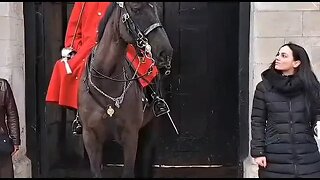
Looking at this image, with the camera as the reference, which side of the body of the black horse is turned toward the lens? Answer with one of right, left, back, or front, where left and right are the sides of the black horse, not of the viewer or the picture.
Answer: front

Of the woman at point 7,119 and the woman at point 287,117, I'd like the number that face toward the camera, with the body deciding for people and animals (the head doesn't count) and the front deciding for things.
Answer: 2

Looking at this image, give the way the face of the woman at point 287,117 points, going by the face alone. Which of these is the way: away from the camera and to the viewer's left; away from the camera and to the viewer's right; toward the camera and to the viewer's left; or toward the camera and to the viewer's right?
toward the camera and to the viewer's left

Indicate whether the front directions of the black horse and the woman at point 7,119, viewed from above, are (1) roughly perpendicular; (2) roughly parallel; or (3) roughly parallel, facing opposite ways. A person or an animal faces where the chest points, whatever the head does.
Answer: roughly parallel

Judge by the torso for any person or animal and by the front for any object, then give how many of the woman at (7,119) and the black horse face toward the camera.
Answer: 2

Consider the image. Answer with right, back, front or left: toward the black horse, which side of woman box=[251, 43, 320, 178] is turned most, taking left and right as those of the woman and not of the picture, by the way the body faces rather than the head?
right

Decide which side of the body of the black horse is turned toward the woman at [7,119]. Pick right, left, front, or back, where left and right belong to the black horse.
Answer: right

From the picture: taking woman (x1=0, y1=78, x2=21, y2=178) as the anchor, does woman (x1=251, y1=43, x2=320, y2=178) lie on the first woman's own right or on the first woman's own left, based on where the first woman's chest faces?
on the first woman's own left

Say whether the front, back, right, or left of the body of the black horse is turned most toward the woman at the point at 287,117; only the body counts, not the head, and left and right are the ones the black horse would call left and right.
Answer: left

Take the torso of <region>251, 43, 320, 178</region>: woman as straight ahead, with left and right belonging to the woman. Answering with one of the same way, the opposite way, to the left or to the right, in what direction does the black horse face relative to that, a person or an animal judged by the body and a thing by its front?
the same way

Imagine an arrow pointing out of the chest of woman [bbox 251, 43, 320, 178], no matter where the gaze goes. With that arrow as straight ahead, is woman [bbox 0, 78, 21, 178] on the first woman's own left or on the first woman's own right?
on the first woman's own right

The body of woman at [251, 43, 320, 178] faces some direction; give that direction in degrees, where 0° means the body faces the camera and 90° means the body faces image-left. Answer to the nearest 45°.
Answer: approximately 0°
